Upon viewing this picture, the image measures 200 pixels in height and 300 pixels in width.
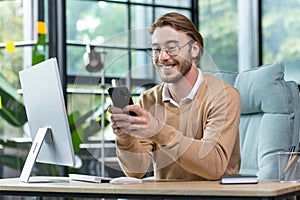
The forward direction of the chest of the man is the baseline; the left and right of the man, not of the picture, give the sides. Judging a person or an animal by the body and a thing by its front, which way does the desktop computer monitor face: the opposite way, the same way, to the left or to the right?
the opposite way

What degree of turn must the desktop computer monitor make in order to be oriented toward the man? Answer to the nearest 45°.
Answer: approximately 45° to its right

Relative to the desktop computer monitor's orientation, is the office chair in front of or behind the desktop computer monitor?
in front

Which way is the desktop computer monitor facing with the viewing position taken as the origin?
facing away from the viewer and to the right of the viewer
